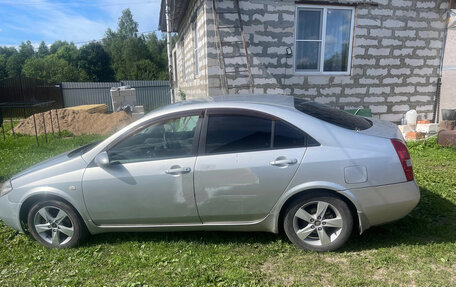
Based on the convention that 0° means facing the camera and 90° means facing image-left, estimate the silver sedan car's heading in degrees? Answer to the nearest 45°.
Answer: approximately 90°

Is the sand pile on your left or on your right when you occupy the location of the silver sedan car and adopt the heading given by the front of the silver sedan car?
on your right

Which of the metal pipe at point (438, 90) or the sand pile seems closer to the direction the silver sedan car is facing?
the sand pile

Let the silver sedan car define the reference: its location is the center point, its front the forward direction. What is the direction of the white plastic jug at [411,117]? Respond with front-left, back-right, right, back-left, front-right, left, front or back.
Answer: back-right

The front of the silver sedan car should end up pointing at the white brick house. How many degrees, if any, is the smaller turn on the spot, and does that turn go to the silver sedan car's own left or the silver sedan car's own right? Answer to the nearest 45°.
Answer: approximately 135° to the silver sedan car's own right

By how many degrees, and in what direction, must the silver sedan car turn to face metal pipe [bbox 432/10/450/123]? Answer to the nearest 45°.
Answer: approximately 135° to its right

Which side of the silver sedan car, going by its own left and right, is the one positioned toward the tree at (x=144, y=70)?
right

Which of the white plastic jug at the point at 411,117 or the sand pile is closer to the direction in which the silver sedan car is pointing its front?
the sand pile

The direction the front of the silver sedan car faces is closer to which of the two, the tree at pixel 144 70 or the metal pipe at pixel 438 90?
the tree
